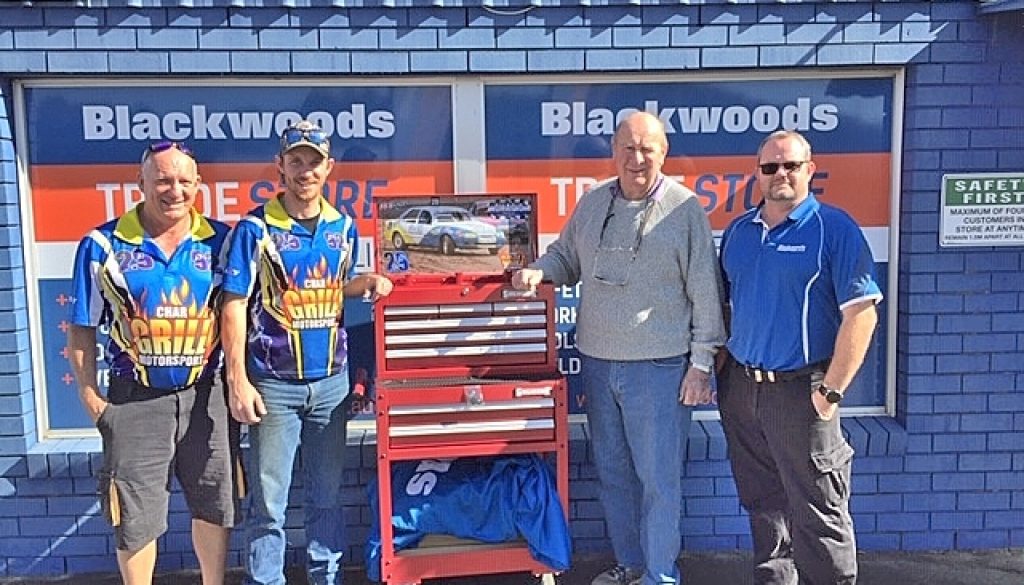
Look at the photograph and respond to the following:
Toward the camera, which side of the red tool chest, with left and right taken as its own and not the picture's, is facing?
front

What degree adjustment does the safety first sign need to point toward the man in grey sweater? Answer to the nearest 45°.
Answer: approximately 45° to its right

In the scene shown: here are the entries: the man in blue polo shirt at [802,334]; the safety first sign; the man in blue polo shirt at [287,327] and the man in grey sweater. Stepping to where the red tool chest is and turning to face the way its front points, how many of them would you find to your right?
1

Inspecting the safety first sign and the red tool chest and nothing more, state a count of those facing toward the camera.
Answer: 2

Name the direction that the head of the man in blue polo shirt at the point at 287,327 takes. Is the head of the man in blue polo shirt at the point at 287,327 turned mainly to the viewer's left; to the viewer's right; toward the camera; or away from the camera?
toward the camera

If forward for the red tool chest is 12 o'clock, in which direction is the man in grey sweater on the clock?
The man in grey sweater is roughly at 9 o'clock from the red tool chest.

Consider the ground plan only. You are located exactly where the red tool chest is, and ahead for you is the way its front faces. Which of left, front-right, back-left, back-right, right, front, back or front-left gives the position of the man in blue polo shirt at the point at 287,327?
right

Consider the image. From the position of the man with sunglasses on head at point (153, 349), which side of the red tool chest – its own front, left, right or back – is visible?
right

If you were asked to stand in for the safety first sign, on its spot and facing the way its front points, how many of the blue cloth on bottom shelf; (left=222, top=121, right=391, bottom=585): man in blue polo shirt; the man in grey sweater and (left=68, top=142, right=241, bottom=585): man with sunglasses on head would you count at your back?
0

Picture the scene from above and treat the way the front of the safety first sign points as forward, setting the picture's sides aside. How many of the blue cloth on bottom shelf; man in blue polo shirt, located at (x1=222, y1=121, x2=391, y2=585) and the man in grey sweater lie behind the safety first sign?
0

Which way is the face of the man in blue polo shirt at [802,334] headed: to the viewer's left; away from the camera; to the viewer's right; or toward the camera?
toward the camera

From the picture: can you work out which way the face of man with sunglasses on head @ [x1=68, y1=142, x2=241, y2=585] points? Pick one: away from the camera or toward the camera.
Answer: toward the camera

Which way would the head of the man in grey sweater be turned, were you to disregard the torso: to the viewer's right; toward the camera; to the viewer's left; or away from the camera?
toward the camera

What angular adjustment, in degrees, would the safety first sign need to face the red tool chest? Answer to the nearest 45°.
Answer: approximately 45° to its right

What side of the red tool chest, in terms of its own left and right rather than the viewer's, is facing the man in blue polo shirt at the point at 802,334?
left

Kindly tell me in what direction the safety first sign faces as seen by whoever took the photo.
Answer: facing the viewer

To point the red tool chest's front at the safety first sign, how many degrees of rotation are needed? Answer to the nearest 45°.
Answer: approximately 90° to its left
